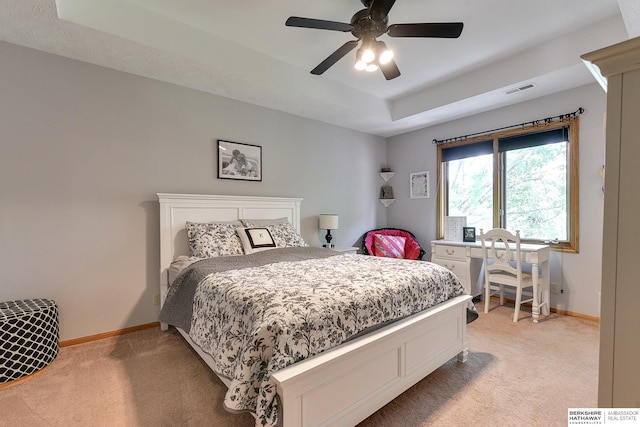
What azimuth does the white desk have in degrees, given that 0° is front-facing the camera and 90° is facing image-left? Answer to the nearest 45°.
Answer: approximately 45°

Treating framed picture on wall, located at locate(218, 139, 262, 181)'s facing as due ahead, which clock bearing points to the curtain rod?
The curtain rod is roughly at 11 o'clock from the framed picture on wall.

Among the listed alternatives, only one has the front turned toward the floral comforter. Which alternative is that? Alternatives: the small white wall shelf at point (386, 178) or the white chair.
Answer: the small white wall shelf

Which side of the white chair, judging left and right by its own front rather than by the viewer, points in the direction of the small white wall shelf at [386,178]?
left

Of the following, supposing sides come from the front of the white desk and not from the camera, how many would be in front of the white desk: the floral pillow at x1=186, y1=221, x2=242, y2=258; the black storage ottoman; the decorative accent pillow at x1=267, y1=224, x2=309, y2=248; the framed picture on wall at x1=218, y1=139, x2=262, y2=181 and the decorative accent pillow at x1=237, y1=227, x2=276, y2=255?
5

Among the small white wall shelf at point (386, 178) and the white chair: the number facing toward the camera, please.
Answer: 1

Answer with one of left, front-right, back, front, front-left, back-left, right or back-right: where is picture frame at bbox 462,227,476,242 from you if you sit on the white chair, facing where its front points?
left

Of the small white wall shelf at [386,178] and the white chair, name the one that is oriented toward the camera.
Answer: the small white wall shelf

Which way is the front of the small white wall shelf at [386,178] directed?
toward the camera

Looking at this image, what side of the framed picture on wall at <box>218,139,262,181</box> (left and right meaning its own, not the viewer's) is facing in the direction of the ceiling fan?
front

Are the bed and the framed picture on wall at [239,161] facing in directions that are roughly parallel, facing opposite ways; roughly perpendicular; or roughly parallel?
roughly parallel

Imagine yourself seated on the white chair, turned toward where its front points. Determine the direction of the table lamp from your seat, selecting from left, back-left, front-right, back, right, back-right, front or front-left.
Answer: back-left

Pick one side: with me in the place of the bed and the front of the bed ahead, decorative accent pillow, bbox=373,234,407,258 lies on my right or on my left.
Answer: on my left

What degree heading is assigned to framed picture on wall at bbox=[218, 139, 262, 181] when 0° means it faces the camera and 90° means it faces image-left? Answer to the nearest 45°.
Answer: approximately 315°

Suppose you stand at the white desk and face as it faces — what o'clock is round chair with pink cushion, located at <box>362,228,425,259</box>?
The round chair with pink cushion is roughly at 2 o'clock from the white desk.

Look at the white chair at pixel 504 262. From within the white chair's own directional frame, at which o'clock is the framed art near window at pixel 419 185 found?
The framed art near window is roughly at 9 o'clock from the white chair.

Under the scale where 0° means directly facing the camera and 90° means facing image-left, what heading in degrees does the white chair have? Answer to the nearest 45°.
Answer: approximately 225°

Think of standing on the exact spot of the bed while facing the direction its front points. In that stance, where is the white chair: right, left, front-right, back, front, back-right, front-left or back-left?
left
